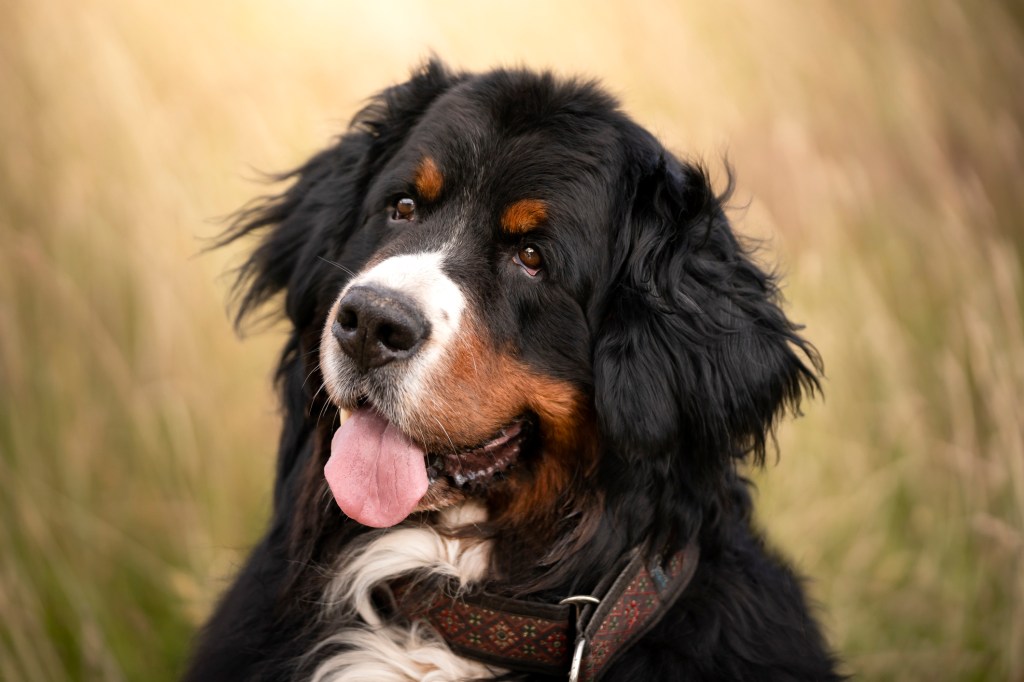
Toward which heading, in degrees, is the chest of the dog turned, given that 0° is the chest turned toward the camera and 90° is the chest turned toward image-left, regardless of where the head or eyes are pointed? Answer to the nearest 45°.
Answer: approximately 45°
